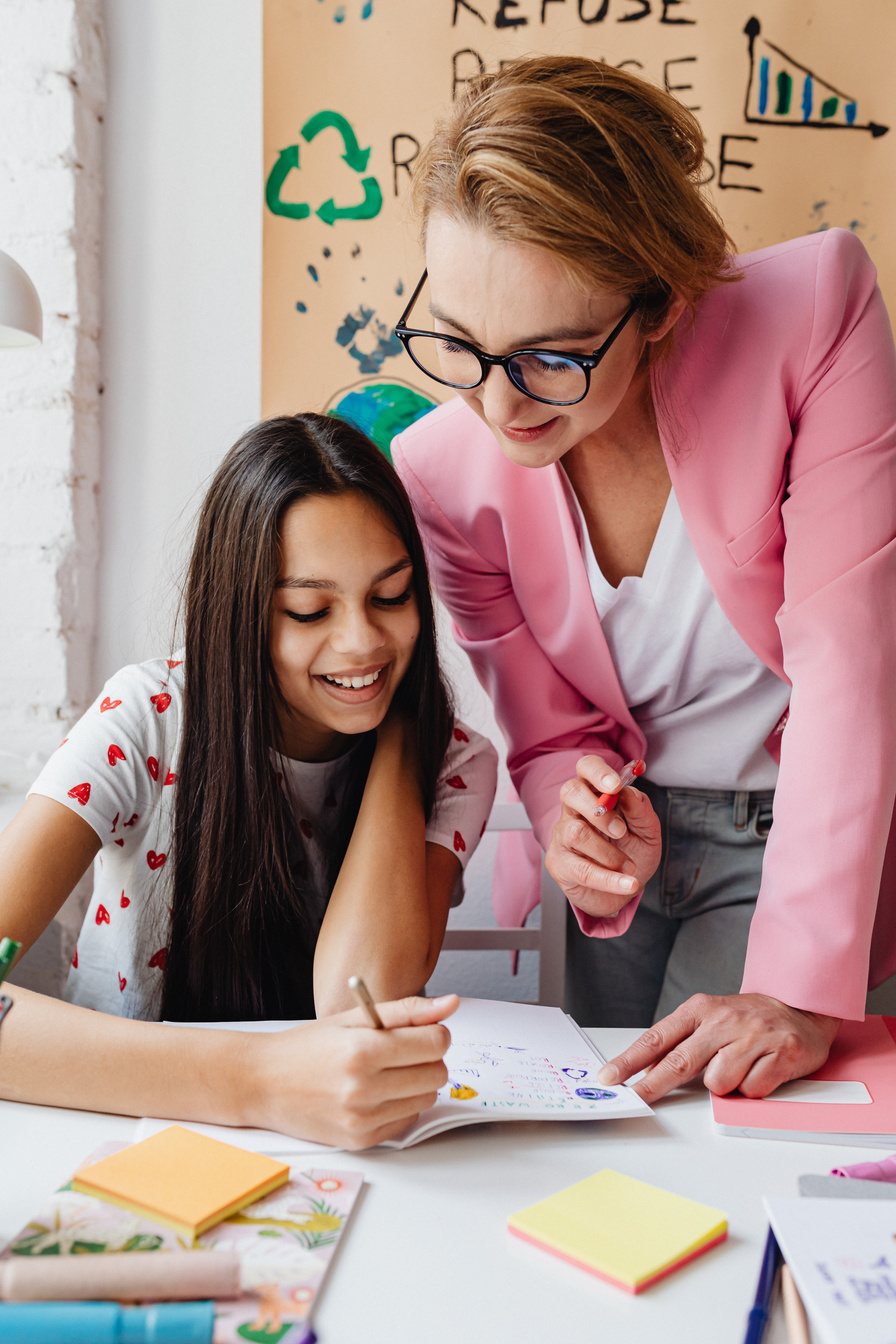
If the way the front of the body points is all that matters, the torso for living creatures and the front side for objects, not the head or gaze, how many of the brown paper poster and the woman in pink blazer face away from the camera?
0

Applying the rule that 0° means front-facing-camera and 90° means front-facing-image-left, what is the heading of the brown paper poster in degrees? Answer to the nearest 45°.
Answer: approximately 0°

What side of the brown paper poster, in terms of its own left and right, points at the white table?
front

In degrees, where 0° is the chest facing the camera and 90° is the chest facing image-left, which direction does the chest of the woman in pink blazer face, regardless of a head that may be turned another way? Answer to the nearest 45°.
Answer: approximately 45°
